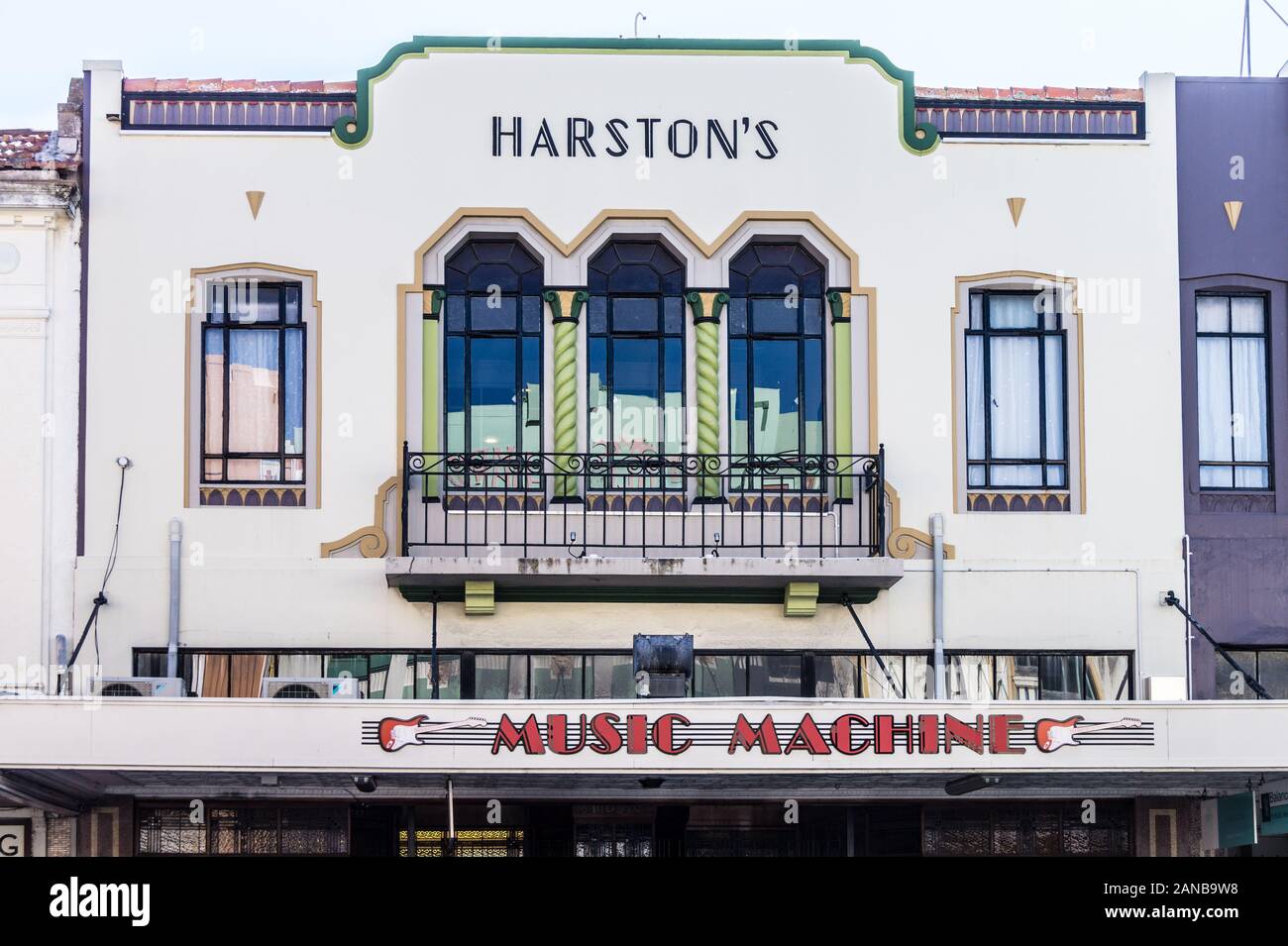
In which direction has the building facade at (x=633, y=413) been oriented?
toward the camera
